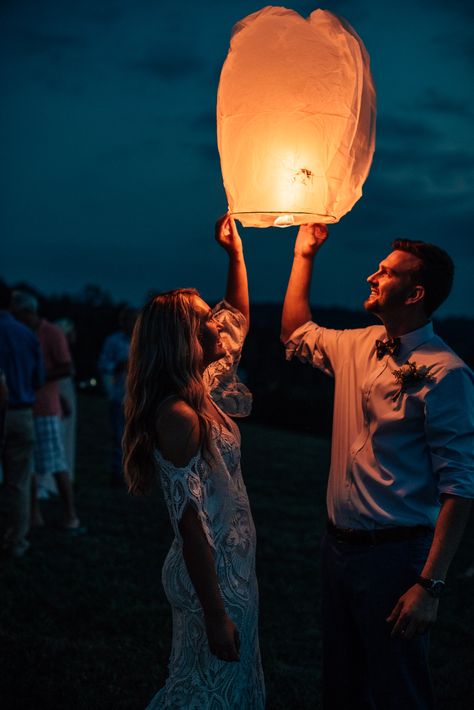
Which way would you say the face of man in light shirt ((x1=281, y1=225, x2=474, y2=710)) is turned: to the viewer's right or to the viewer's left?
to the viewer's left

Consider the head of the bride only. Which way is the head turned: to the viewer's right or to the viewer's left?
to the viewer's right

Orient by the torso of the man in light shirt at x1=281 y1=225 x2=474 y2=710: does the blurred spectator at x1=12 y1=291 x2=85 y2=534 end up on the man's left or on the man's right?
on the man's right

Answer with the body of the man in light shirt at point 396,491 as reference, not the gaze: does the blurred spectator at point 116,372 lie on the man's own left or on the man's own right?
on the man's own right

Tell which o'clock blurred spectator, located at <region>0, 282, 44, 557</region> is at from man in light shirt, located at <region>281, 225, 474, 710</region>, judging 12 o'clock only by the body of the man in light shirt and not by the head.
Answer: The blurred spectator is roughly at 3 o'clock from the man in light shirt.

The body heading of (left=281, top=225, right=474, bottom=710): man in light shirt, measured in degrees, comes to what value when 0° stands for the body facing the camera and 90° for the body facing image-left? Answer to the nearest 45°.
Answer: approximately 45°
